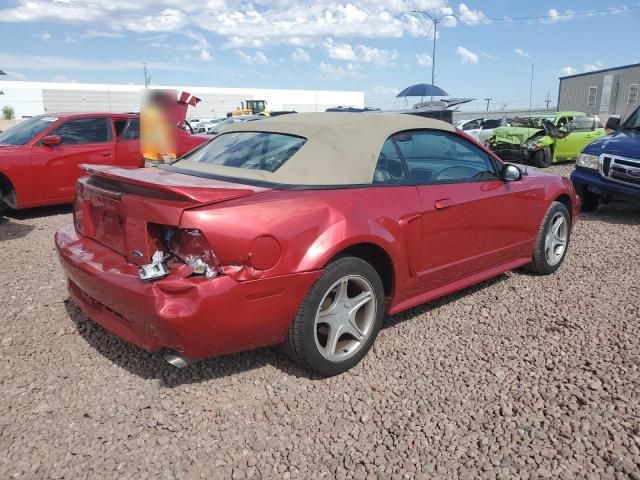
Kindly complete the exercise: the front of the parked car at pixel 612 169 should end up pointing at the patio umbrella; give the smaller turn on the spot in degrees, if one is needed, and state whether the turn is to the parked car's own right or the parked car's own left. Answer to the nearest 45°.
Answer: approximately 90° to the parked car's own right

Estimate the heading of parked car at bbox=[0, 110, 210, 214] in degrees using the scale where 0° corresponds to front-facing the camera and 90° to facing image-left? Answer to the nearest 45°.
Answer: approximately 45°

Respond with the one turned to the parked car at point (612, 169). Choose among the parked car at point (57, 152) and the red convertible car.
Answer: the red convertible car

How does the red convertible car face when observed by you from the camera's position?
facing away from the viewer and to the right of the viewer

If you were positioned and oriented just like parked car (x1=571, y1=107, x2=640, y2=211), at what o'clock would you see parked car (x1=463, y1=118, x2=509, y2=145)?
parked car (x1=463, y1=118, x2=509, y2=145) is roughly at 4 o'clock from parked car (x1=571, y1=107, x2=640, y2=211).

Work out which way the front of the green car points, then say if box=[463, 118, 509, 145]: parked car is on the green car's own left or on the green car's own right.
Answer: on the green car's own right

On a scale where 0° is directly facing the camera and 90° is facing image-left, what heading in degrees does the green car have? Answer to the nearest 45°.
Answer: approximately 45°

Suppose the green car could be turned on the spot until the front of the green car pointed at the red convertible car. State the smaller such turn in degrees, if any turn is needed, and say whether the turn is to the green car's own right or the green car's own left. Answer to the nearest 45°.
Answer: approximately 45° to the green car's own left

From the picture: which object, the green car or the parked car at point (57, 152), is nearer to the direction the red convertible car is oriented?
the green car

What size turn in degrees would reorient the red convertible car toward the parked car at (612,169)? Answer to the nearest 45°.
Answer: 0° — it already faces it
